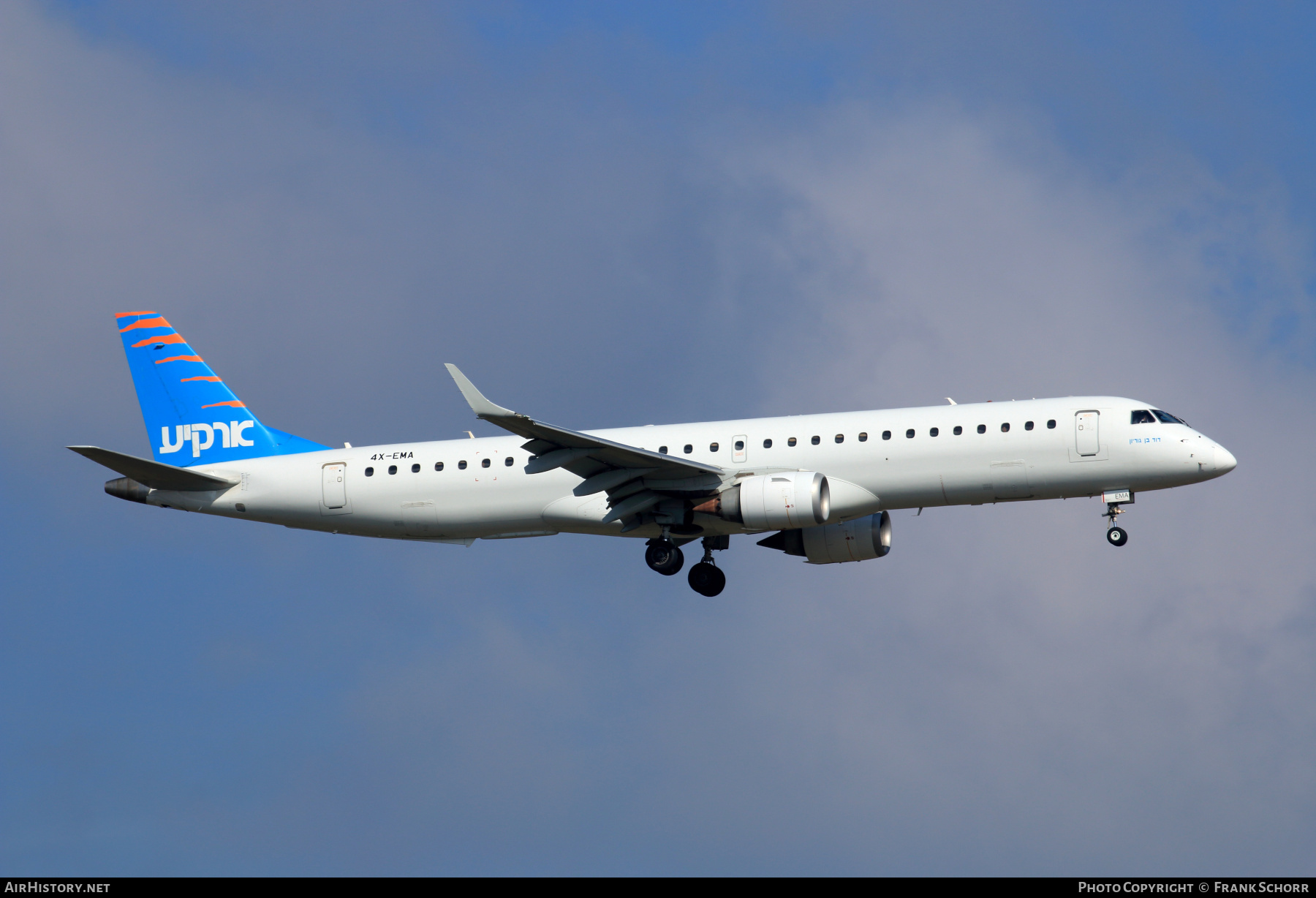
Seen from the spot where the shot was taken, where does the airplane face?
facing to the right of the viewer
